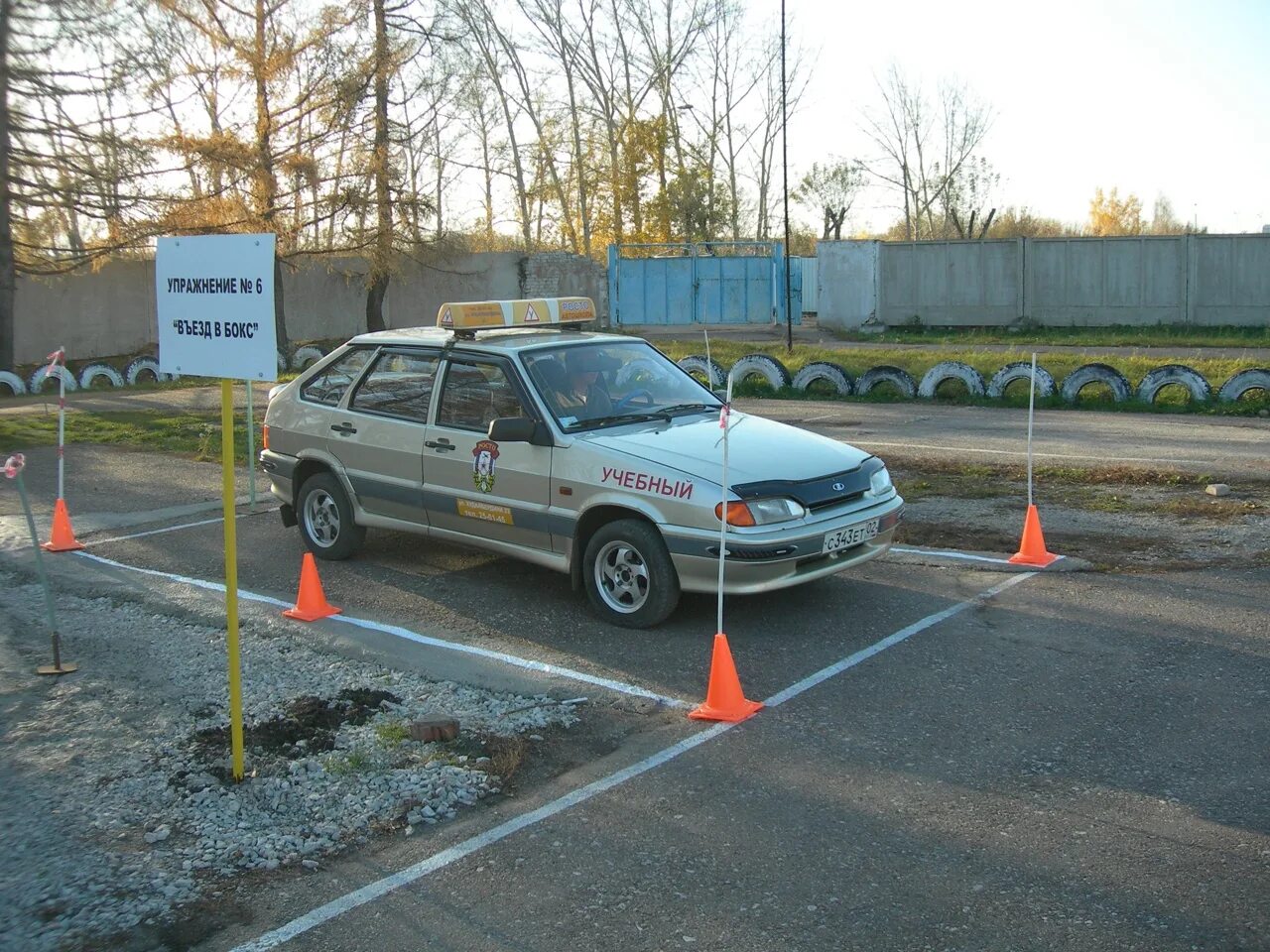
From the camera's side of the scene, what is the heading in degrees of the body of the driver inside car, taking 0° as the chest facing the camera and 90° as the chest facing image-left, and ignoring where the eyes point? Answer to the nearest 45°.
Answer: approximately 315°

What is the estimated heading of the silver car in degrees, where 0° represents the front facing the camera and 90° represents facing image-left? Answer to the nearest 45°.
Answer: approximately 315°

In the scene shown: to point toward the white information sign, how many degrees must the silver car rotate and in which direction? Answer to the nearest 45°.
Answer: approximately 90° to its right

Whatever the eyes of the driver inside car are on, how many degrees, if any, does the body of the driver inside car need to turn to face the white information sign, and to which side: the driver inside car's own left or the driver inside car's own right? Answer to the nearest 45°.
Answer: approximately 90° to the driver inside car's own right

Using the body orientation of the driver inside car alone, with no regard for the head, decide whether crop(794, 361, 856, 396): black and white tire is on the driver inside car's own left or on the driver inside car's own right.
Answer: on the driver inside car's own left

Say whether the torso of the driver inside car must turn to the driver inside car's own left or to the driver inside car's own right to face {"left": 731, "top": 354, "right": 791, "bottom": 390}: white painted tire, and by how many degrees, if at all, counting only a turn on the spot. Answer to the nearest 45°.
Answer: approximately 135° to the driver inside car's own left

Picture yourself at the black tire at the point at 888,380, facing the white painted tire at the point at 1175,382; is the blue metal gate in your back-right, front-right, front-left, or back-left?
back-left

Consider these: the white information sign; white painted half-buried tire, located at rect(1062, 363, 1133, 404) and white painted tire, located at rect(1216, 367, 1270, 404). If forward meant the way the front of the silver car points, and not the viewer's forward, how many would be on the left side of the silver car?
2

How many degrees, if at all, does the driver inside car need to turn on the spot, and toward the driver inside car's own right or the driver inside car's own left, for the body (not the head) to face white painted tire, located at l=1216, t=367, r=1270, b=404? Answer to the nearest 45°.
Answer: approximately 90° to the driver inside car's own left
